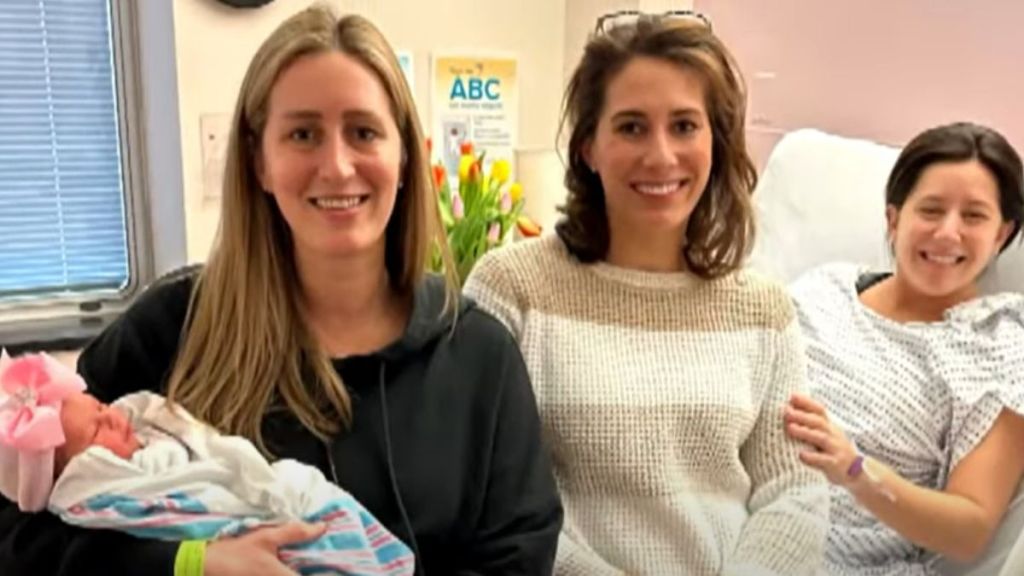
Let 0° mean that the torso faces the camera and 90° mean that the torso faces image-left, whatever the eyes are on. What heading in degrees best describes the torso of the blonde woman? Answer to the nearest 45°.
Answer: approximately 0°

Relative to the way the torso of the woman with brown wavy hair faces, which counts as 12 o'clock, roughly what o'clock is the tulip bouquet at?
The tulip bouquet is roughly at 5 o'clock from the woman with brown wavy hair.

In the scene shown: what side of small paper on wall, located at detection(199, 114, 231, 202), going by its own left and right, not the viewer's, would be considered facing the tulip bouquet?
left

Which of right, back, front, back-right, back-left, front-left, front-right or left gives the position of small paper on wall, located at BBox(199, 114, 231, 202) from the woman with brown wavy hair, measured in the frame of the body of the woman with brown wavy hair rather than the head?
back-right

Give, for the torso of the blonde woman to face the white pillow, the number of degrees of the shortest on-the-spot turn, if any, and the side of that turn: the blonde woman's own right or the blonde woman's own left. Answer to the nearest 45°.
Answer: approximately 135° to the blonde woman's own left

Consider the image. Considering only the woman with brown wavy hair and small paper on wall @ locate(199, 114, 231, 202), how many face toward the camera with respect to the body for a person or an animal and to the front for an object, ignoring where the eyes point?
2

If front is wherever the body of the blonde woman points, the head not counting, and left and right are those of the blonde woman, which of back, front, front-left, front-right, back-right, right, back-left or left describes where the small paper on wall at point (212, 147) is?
back

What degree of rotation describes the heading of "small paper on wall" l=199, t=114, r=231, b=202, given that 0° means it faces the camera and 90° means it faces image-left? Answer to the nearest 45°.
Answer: approximately 0°

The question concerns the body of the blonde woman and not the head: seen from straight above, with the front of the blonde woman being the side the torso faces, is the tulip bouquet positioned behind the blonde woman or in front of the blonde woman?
behind
